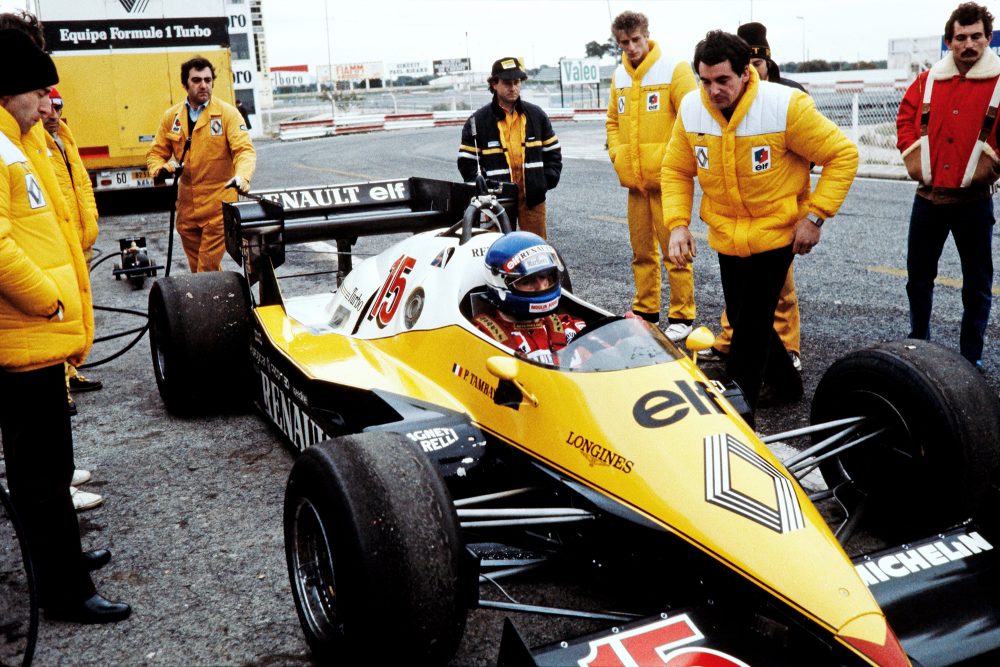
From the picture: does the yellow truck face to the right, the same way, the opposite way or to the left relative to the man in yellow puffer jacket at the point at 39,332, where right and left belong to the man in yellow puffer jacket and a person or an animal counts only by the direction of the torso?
to the left

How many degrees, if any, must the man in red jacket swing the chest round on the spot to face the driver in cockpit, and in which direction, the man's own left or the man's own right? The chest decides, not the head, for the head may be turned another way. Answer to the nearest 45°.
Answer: approximately 45° to the man's own right

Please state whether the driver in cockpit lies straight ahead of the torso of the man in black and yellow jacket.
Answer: yes

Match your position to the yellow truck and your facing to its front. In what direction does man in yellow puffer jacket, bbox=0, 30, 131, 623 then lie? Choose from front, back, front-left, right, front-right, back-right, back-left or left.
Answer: back

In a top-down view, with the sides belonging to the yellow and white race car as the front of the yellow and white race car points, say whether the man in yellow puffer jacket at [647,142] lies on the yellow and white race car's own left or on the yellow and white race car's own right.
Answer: on the yellow and white race car's own left

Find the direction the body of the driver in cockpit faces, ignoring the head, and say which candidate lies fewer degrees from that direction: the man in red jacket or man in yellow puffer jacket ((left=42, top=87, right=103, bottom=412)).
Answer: the man in red jacket

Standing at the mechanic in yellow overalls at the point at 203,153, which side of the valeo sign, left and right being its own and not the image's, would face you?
front

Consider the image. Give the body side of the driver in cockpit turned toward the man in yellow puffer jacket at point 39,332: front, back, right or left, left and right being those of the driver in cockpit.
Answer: right

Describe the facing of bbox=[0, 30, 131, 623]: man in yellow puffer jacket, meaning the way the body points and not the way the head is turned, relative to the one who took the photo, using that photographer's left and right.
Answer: facing to the right of the viewer

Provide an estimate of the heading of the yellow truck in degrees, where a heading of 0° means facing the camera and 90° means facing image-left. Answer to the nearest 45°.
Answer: approximately 180°

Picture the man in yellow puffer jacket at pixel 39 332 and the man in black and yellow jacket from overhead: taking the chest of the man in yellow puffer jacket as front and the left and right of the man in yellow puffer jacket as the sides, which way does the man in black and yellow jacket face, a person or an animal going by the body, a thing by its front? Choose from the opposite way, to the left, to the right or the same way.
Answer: to the right
